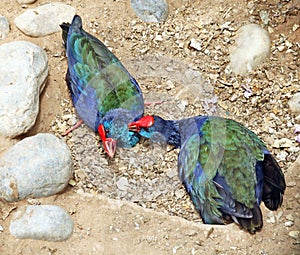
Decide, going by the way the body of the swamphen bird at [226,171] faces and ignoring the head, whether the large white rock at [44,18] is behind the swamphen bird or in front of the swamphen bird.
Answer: in front

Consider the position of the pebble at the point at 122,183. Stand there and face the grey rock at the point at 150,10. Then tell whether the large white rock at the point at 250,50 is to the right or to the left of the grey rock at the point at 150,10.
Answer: right

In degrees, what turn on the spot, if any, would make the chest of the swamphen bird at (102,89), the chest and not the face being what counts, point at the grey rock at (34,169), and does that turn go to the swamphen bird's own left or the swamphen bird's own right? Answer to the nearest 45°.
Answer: approximately 90° to the swamphen bird's own right

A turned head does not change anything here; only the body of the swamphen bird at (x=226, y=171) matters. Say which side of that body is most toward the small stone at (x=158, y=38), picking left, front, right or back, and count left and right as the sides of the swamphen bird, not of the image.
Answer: front

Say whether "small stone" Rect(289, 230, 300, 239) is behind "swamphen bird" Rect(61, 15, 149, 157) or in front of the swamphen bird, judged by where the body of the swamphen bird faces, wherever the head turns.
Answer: in front

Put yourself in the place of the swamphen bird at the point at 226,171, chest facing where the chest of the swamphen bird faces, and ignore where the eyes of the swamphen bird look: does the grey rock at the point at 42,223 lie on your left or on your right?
on your left

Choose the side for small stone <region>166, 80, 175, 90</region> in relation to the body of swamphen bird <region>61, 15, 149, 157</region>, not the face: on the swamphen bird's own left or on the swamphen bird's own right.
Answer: on the swamphen bird's own left

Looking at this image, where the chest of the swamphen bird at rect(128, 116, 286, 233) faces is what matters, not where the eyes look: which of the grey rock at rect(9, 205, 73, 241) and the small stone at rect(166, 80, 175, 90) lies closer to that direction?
the small stone

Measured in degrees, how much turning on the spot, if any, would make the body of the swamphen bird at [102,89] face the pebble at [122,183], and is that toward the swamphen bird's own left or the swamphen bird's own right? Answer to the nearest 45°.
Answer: approximately 45° to the swamphen bird's own right

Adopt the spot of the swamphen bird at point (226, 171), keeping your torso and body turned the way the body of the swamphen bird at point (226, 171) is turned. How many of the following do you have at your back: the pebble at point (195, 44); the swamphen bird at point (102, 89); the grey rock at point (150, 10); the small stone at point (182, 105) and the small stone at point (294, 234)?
1

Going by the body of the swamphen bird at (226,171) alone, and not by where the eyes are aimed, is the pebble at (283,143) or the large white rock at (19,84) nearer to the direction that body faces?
the large white rock

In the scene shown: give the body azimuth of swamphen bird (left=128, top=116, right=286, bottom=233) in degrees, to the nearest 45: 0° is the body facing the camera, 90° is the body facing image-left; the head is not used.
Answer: approximately 135°

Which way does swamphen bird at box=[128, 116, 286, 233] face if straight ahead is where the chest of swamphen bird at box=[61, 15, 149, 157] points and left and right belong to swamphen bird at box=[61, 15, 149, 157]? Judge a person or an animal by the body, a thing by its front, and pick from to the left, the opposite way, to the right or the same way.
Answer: the opposite way

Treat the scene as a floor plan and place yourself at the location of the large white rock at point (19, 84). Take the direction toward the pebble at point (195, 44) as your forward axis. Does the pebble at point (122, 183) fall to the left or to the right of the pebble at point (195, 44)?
right

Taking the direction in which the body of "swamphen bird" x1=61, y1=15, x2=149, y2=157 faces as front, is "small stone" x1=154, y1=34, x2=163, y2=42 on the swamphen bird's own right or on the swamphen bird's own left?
on the swamphen bird's own left

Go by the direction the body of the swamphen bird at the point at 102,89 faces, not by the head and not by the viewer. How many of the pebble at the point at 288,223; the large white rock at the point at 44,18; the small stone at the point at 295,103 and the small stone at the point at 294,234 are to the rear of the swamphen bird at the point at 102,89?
1
